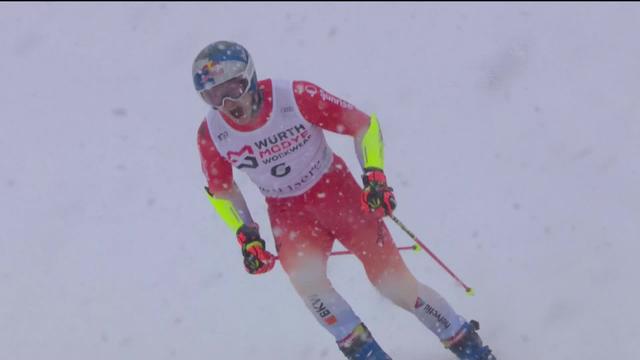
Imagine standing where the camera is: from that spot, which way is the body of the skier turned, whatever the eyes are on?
toward the camera
